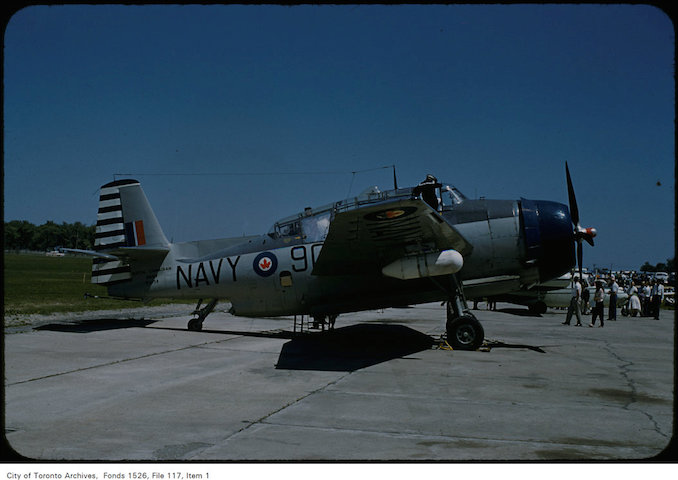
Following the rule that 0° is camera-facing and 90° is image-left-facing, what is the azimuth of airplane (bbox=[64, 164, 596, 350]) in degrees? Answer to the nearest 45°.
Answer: approximately 270°

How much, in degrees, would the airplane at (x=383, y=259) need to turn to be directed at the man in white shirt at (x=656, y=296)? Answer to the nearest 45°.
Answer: approximately 45° to its left
